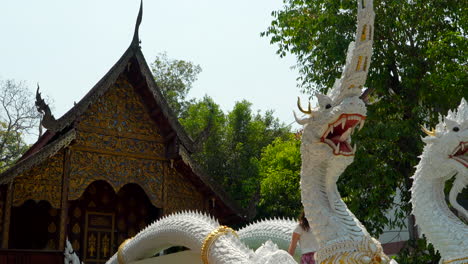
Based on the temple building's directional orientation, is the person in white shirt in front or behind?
in front

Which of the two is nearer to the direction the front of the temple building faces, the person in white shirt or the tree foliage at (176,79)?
the person in white shirt

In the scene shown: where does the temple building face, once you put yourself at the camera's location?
facing the viewer and to the right of the viewer

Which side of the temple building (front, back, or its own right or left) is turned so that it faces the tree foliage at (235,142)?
left

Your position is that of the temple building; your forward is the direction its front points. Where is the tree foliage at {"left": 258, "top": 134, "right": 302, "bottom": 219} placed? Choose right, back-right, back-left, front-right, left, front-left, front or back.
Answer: left

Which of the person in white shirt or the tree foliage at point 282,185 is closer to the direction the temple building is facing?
the person in white shirt

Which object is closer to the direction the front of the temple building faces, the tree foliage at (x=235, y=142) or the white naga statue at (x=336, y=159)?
the white naga statue

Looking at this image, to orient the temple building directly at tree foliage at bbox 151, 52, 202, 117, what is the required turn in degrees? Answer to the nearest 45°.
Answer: approximately 135° to its left
